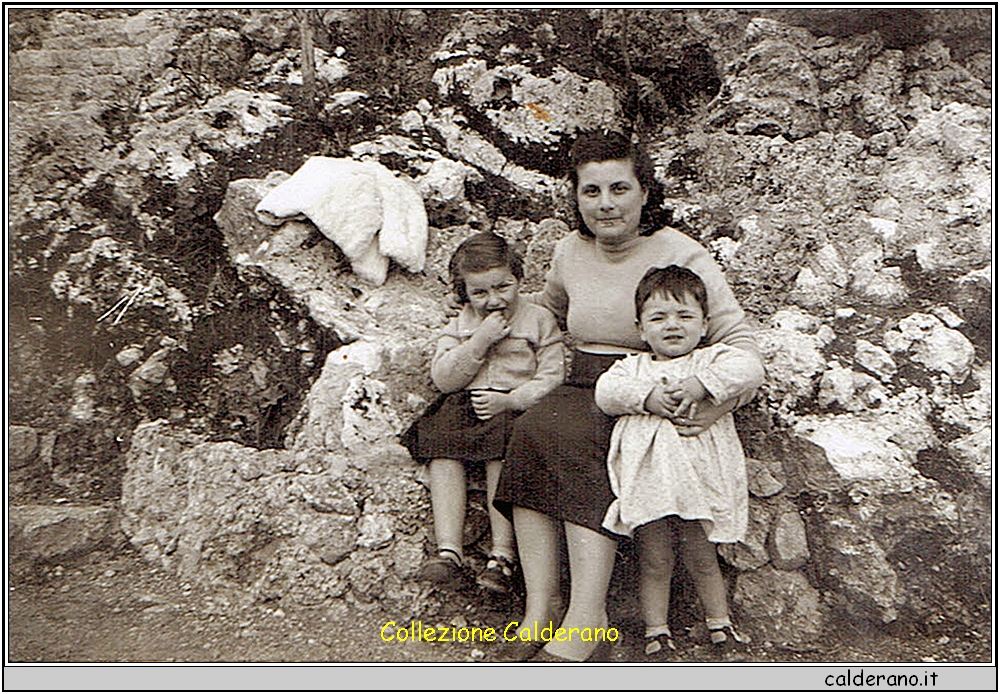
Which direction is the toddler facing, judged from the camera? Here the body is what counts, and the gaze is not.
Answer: toward the camera

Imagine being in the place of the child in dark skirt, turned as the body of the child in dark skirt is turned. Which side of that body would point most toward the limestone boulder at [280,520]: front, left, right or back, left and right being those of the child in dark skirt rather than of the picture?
right

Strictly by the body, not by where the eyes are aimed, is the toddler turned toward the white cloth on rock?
no

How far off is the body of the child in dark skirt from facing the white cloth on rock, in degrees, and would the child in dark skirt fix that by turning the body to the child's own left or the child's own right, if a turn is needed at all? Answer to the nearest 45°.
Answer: approximately 135° to the child's own right

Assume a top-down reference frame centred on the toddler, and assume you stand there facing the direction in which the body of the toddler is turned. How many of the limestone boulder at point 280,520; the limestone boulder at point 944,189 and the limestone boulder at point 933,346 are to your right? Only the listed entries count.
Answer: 1

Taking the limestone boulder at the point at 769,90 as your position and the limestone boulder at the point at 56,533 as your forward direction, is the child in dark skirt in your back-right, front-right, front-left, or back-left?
front-left

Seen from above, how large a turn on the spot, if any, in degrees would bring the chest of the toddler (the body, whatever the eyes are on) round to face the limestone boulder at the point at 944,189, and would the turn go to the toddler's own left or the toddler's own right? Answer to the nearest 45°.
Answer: approximately 135° to the toddler's own left

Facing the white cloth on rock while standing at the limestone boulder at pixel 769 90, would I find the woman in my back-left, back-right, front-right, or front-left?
front-left

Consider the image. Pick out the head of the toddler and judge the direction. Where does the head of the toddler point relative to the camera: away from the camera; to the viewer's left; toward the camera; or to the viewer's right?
toward the camera

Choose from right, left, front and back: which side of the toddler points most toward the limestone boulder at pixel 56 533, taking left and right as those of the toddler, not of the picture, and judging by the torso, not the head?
right

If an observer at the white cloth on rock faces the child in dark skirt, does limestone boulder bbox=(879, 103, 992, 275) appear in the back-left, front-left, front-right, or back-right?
front-left

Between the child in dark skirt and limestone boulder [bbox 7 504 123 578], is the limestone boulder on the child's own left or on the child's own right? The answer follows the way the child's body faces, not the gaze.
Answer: on the child's own right

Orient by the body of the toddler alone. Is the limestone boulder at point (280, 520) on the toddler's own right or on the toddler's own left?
on the toddler's own right

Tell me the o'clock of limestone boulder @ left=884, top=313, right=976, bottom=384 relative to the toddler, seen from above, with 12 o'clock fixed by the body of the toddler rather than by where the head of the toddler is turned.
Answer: The limestone boulder is roughly at 8 o'clock from the toddler.

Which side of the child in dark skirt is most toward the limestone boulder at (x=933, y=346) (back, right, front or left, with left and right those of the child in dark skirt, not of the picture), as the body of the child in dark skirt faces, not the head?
left

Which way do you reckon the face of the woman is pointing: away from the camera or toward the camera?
toward the camera
